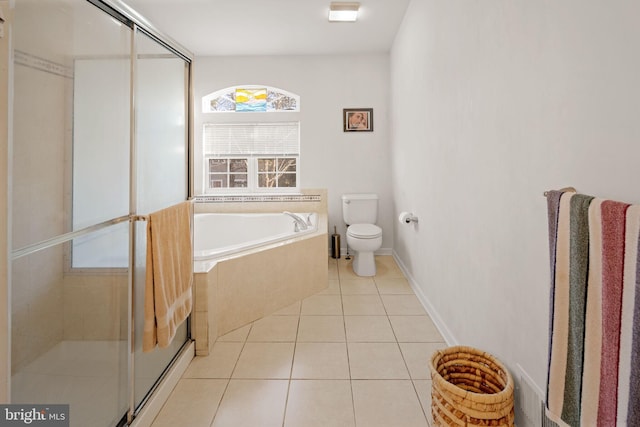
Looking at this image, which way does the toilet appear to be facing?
toward the camera

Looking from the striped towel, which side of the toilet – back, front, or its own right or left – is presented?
front

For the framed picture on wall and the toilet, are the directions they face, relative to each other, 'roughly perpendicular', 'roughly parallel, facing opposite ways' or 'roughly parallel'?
roughly parallel

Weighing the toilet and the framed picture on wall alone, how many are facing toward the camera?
2

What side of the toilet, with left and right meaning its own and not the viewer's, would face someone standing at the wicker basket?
front

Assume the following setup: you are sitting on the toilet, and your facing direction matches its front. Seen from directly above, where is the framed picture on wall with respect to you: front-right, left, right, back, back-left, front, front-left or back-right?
back

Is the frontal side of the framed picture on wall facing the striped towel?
yes

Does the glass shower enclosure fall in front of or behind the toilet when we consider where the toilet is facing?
in front

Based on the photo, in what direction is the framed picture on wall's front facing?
toward the camera

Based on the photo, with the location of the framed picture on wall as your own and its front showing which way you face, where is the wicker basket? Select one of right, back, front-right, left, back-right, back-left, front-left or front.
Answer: front

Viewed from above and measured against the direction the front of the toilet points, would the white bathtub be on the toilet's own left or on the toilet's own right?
on the toilet's own right
